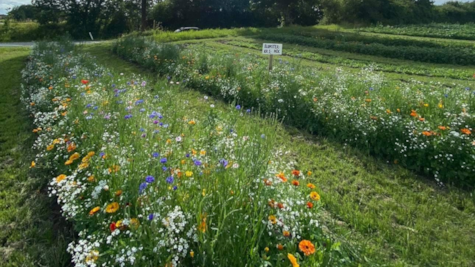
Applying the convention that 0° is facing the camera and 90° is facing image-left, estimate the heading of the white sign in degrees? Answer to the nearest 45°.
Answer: approximately 0°

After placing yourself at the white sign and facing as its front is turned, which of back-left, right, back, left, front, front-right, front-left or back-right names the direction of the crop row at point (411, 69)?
back-left
